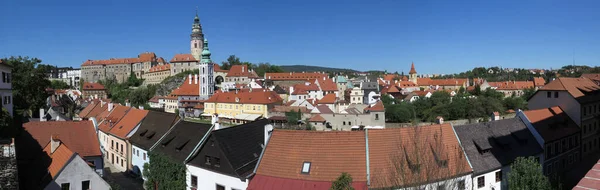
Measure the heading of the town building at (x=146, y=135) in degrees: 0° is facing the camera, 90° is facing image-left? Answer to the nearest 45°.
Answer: approximately 45°

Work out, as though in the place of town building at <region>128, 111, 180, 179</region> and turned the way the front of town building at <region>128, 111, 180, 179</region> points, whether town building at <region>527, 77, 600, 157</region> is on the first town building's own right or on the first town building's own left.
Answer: on the first town building's own left

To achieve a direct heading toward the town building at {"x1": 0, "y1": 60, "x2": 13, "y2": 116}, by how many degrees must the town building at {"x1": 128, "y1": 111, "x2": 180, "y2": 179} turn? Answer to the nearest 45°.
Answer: approximately 45° to its right

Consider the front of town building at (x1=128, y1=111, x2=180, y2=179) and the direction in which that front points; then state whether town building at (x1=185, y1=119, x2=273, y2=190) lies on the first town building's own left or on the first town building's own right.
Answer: on the first town building's own left

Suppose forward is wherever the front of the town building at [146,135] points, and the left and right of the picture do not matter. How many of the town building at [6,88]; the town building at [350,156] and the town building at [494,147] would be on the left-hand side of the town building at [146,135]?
2

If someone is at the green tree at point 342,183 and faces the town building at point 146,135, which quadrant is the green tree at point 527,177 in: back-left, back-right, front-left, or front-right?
back-right

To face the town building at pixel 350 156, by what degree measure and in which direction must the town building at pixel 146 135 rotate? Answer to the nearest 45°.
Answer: approximately 90° to its left

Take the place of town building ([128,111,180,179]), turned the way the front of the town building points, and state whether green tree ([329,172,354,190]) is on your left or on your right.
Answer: on your left

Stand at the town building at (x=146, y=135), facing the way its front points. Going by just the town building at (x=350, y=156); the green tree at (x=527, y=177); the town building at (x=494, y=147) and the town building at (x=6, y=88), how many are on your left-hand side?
3

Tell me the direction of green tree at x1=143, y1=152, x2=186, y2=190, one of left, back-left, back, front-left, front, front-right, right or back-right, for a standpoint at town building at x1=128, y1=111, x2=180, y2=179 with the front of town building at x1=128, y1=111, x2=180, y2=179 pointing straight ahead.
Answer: front-left

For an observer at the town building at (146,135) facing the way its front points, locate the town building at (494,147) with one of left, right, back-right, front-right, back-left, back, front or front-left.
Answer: left

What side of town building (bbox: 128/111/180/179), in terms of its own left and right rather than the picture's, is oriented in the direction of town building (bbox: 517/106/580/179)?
left

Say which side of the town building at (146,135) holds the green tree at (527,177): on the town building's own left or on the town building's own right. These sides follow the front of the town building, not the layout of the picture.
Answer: on the town building's own left
